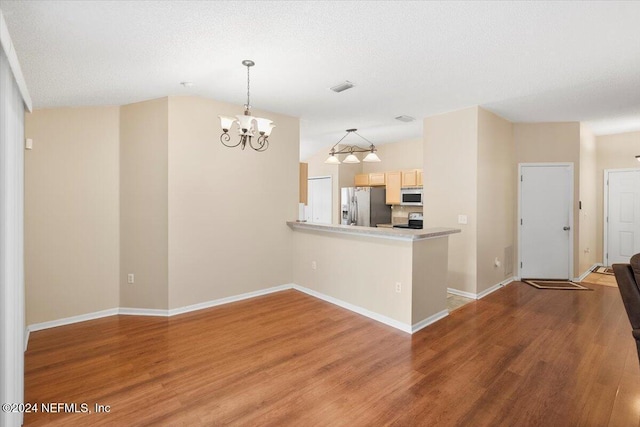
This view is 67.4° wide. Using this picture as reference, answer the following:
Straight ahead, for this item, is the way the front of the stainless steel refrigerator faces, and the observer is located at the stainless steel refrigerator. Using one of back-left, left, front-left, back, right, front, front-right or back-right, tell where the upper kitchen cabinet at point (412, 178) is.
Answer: left

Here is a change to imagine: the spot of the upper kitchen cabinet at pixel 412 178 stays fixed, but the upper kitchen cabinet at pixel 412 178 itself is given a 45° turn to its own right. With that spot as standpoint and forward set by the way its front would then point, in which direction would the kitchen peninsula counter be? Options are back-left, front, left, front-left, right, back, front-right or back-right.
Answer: left

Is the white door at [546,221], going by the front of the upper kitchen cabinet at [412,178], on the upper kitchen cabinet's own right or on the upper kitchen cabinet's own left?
on the upper kitchen cabinet's own left

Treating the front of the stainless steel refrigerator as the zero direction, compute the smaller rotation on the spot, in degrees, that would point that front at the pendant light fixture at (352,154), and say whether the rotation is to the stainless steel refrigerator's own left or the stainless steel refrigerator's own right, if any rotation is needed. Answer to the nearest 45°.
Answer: approximately 45° to the stainless steel refrigerator's own left

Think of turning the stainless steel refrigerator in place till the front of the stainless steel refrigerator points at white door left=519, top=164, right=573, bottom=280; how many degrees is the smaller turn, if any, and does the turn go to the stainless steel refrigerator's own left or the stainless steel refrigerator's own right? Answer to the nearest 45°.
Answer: approximately 90° to the stainless steel refrigerator's own left

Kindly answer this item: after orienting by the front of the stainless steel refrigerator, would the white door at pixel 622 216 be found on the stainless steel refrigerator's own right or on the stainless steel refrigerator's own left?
on the stainless steel refrigerator's own left

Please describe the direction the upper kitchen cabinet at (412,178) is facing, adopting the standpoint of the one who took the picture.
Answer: facing the viewer and to the left of the viewer

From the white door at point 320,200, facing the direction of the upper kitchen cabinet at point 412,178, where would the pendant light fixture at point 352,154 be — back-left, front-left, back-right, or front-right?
front-right

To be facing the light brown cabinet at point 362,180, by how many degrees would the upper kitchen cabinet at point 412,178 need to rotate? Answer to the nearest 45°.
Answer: approximately 90° to its right

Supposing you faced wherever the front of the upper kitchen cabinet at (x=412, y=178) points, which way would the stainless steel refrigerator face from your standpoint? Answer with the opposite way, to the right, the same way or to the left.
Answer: the same way

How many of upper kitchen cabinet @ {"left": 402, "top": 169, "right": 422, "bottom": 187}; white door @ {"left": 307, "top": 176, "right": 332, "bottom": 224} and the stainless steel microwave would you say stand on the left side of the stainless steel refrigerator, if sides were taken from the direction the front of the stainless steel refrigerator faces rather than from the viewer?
2

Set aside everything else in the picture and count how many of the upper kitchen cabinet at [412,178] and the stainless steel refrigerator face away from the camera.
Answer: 0
